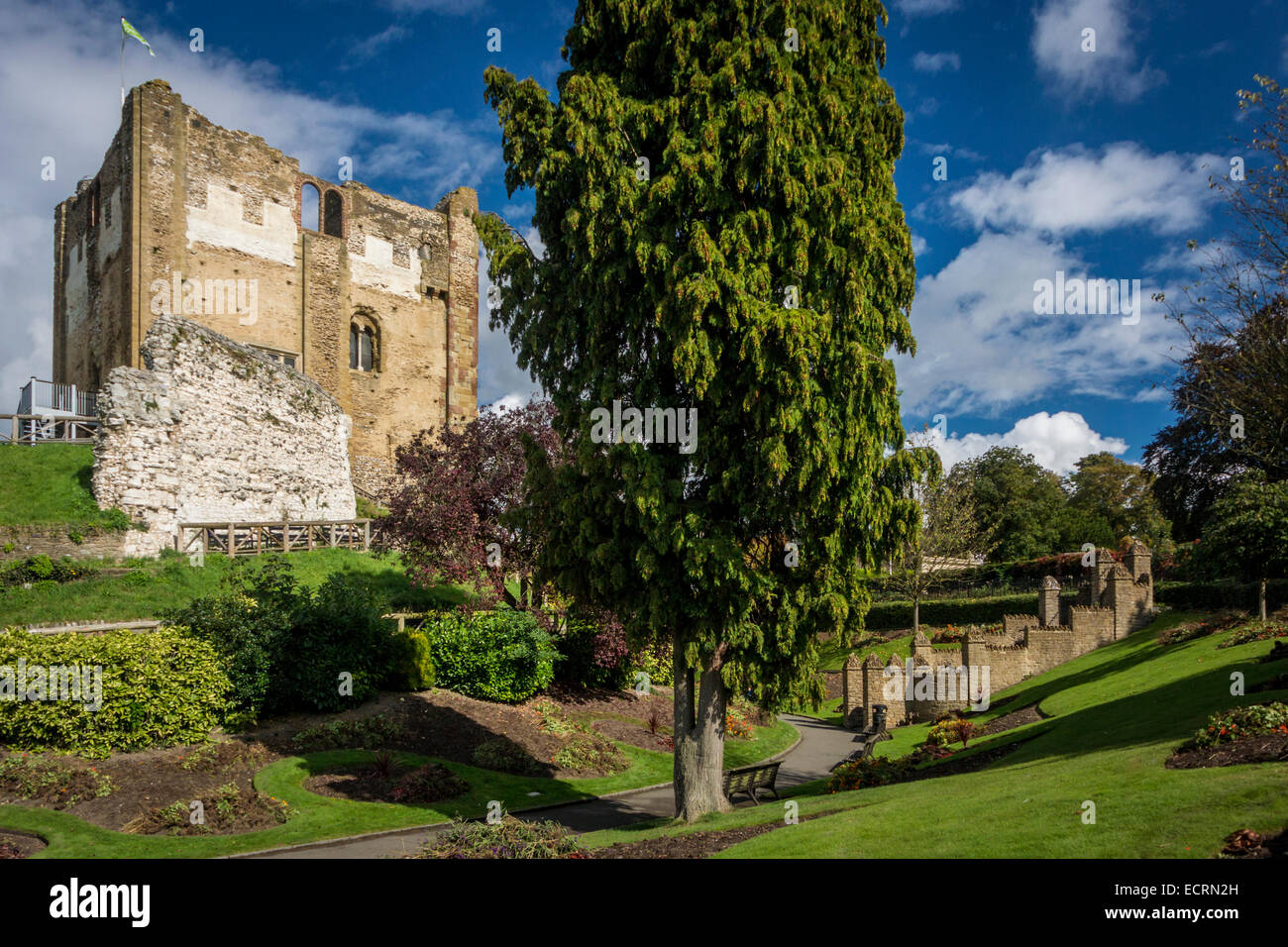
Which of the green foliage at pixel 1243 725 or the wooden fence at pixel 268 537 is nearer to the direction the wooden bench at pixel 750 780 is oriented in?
the wooden fence

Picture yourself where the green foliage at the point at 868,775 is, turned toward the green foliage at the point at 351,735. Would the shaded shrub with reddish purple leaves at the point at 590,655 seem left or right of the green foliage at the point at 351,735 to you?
right
